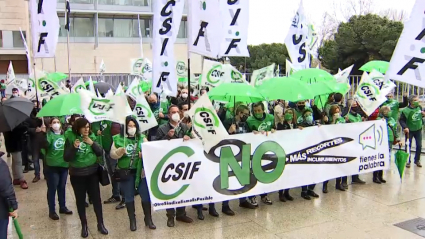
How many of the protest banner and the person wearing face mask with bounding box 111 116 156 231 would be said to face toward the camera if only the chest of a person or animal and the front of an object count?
2

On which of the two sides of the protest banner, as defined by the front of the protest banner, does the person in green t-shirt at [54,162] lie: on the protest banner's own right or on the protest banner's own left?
on the protest banner's own right

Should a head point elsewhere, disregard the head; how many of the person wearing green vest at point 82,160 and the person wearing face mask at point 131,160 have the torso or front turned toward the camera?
2

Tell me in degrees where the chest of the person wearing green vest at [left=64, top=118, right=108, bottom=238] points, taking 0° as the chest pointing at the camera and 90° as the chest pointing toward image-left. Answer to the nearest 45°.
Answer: approximately 0°

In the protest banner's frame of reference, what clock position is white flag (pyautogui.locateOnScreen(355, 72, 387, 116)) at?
The white flag is roughly at 8 o'clock from the protest banner.

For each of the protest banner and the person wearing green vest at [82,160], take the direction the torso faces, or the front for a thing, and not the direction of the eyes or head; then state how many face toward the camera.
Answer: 2
